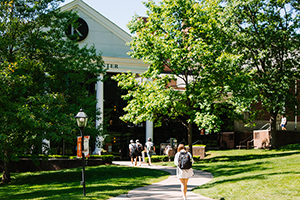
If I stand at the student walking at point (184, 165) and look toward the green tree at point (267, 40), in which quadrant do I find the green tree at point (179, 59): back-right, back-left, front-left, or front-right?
front-left

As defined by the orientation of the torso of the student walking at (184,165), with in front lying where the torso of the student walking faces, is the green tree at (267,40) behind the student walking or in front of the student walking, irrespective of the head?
in front

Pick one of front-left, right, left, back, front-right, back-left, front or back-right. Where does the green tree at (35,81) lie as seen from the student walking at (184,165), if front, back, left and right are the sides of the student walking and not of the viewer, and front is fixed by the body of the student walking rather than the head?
front-left

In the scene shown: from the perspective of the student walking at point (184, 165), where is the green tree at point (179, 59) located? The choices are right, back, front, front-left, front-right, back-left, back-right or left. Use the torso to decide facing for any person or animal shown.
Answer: front

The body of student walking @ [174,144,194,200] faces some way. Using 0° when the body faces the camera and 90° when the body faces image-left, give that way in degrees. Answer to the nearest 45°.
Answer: approximately 180°

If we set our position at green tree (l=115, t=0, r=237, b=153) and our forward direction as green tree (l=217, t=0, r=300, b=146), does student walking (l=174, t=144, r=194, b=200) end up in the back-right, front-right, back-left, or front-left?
back-right

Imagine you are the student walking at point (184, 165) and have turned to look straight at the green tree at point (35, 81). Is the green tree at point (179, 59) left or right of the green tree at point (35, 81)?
right

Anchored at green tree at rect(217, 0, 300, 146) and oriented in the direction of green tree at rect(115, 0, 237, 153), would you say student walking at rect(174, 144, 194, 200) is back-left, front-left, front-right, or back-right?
front-left
